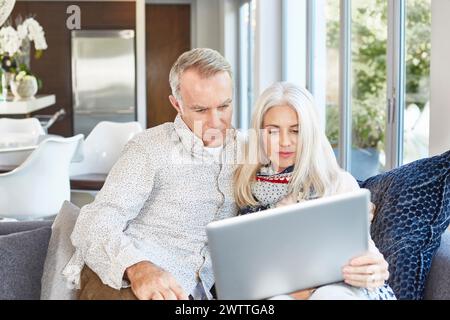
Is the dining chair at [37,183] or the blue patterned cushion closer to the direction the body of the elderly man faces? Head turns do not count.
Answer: the blue patterned cushion

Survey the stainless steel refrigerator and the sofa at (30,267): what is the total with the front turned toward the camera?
2

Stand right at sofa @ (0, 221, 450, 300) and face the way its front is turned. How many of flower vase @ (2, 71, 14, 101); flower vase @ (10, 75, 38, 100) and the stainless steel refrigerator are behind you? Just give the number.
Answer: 3

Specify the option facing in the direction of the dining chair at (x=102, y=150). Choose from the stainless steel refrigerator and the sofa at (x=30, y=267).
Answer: the stainless steel refrigerator

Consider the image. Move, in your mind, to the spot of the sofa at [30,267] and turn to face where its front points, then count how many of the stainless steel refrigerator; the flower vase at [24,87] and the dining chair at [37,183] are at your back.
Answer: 3

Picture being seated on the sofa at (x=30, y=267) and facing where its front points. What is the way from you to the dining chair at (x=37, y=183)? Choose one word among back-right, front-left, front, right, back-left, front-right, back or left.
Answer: back

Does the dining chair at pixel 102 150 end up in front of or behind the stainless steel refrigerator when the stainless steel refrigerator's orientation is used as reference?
in front

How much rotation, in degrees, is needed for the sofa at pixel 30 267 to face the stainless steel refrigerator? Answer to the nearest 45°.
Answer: approximately 180°

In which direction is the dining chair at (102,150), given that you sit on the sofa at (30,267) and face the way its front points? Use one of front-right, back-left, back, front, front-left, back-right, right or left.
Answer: back

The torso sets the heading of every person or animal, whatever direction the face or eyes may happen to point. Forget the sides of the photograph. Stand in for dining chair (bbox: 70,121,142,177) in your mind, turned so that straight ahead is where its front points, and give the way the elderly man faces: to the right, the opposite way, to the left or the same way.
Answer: to the left
